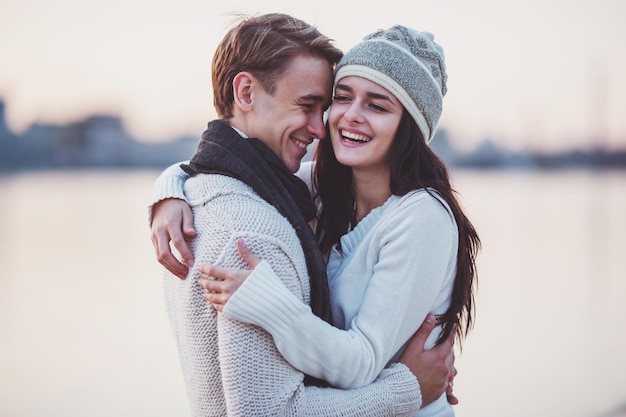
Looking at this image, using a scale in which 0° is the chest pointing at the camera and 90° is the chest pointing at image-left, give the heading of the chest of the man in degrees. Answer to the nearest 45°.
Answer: approximately 270°

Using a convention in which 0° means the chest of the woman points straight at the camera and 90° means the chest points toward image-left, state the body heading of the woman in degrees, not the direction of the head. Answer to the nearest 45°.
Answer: approximately 45°
